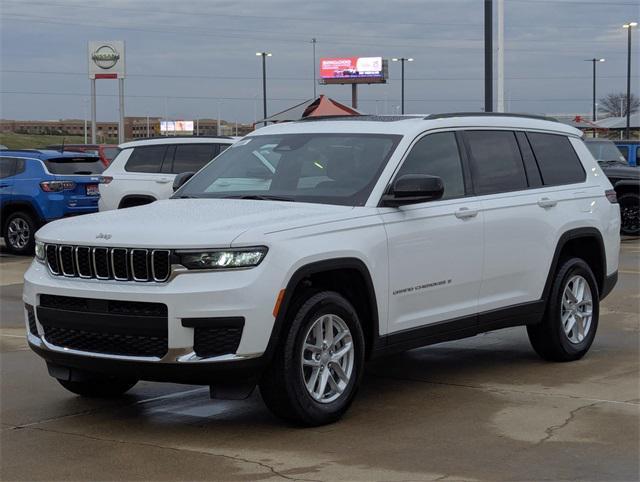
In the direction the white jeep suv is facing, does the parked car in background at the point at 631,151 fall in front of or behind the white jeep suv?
behind

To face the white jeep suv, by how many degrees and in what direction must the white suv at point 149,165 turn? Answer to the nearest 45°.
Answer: approximately 90° to its right

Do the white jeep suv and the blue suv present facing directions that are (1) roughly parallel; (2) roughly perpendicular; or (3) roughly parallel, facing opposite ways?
roughly perpendicular

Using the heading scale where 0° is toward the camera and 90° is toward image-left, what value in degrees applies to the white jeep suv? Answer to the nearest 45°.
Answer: approximately 45°

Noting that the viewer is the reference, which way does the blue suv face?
facing away from the viewer and to the left of the viewer

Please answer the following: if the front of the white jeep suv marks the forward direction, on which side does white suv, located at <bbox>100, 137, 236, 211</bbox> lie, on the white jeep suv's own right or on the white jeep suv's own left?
on the white jeep suv's own right

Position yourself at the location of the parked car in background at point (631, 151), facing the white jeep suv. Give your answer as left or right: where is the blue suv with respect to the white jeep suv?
right

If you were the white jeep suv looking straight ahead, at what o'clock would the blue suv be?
The blue suv is roughly at 4 o'clock from the white jeep suv.

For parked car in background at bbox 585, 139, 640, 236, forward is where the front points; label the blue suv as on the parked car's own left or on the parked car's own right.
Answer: on the parked car's own right

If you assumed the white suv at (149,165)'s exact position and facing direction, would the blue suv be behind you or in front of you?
behind
